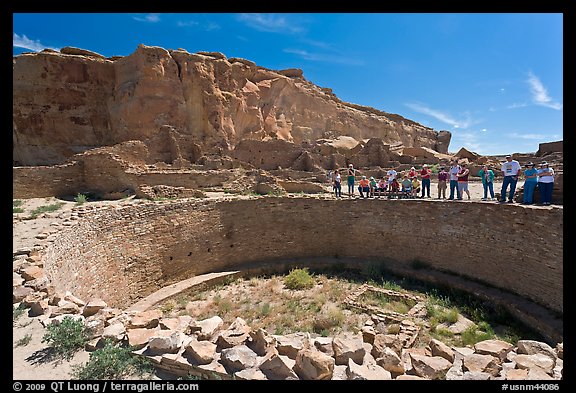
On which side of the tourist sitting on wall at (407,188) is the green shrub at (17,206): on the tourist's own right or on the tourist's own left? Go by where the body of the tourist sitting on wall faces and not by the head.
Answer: on the tourist's own right

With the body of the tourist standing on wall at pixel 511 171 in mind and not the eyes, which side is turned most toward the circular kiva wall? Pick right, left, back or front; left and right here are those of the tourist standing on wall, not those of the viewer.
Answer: front

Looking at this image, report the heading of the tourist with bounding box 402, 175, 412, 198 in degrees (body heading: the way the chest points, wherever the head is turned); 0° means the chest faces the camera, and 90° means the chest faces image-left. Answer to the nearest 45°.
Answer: approximately 0°

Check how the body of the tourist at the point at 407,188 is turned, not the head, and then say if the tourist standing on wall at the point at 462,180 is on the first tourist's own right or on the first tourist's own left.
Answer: on the first tourist's own left

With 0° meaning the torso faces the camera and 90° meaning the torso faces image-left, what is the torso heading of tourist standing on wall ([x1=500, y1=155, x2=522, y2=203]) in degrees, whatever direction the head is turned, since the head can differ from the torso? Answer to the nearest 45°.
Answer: approximately 45°

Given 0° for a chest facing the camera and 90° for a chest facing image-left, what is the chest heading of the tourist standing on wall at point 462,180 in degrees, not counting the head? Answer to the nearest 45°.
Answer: approximately 45°
